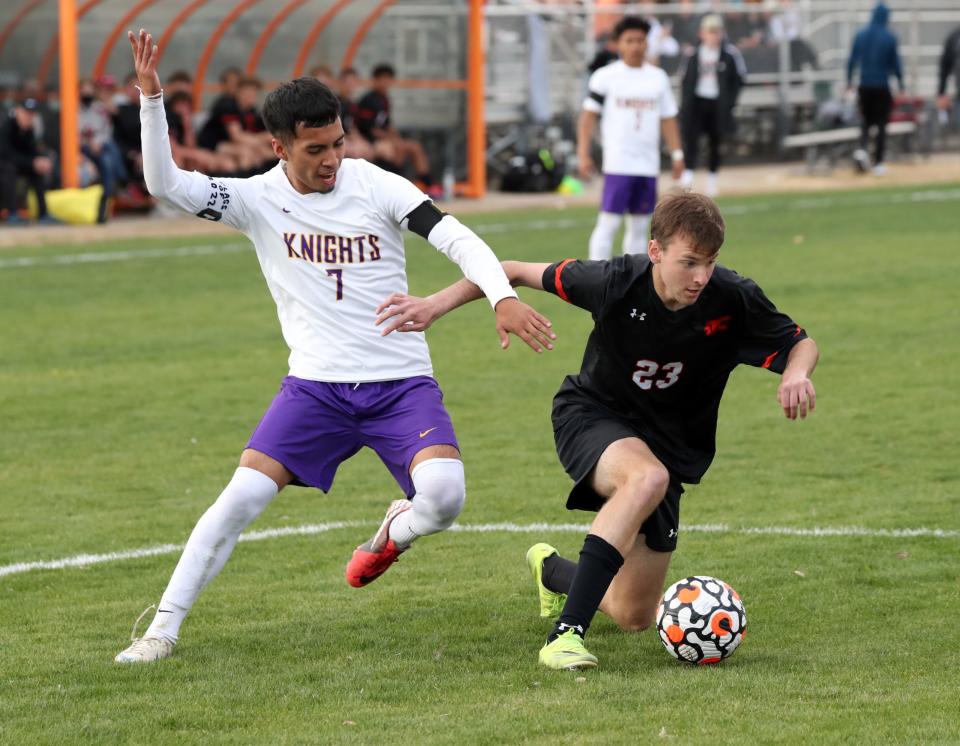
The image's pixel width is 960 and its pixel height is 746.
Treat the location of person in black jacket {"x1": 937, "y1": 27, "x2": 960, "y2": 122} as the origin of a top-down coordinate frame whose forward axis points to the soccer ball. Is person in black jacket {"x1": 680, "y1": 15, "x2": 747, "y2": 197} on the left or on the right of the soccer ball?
right

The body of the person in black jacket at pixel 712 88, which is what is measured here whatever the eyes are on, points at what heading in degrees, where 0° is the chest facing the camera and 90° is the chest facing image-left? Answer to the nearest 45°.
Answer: approximately 0°

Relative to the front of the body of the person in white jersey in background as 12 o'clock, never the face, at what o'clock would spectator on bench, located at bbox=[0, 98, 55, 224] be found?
The spectator on bench is roughly at 4 o'clock from the person in white jersey in background.

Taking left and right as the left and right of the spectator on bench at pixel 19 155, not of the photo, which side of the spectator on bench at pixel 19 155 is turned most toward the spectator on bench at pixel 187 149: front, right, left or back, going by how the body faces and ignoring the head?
left

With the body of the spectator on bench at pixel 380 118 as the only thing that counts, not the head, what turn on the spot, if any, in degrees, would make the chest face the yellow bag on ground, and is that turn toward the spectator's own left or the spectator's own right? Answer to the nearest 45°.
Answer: approximately 90° to the spectator's own right

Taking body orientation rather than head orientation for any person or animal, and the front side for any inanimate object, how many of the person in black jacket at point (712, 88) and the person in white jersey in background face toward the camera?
2

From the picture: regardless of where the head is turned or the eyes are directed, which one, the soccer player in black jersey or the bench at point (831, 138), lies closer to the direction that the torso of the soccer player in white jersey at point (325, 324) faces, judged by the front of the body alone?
the soccer player in black jersey
